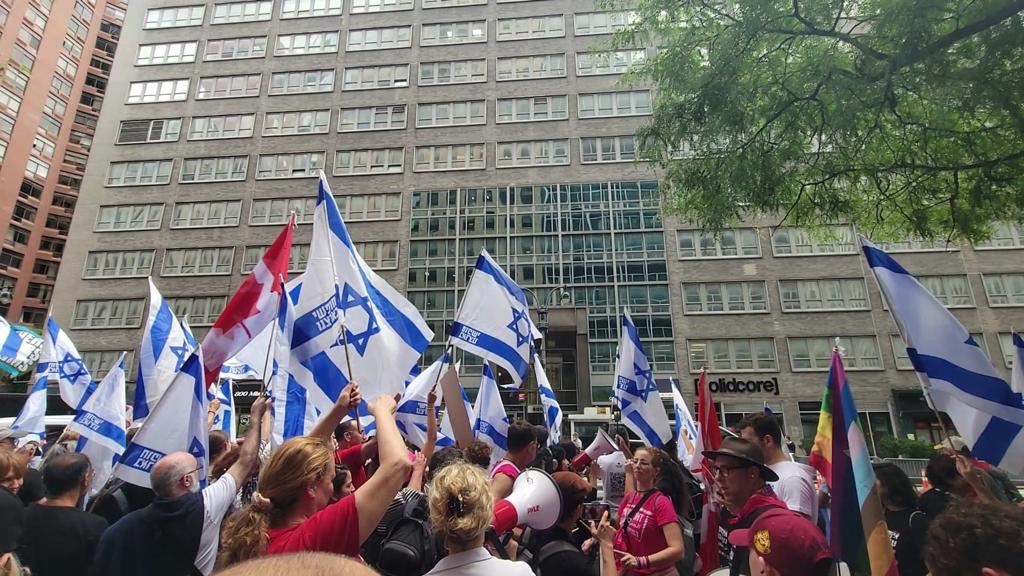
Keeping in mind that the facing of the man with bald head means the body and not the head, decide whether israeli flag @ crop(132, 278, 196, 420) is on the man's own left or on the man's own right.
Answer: on the man's own left

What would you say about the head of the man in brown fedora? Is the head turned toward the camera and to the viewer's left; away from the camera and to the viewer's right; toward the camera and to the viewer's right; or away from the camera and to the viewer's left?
toward the camera and to the viewer's left

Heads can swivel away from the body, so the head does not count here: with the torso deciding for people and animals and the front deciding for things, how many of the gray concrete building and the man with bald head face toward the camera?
1

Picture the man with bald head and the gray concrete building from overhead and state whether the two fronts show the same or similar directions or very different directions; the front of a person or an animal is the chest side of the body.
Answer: very different directions

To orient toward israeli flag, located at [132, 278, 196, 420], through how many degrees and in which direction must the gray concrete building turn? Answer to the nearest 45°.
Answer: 0° — it already faces it

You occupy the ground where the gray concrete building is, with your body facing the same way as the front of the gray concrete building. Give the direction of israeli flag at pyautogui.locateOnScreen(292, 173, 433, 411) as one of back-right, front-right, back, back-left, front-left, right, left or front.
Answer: front

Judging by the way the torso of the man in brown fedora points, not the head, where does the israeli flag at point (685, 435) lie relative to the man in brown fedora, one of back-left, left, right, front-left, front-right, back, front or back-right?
back-right

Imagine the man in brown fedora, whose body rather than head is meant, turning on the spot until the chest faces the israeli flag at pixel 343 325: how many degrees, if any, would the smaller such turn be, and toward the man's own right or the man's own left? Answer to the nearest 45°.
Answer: approximately 45° to the man's own right

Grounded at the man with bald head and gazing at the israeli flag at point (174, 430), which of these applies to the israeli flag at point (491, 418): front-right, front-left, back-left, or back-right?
front-right

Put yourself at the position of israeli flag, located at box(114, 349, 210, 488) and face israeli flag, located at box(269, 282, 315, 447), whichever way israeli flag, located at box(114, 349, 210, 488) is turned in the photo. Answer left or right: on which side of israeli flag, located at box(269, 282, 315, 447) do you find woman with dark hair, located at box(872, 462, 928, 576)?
right

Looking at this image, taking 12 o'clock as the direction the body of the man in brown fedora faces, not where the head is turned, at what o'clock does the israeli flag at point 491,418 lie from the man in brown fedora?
The israeli flag is roughly at 3 o'clock from the man in brown fedora.

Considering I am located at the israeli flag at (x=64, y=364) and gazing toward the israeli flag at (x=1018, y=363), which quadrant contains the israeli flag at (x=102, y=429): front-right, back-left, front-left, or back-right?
front-right

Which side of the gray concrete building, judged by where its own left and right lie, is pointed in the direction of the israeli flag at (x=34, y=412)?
front

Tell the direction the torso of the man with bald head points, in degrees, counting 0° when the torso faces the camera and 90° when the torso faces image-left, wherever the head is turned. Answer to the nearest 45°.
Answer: approximately 225°

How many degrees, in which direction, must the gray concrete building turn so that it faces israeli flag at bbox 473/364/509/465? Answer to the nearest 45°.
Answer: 0° — it already faces it

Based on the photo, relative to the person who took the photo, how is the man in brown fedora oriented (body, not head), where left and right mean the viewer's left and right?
facing the viewer and to the left of the viewer

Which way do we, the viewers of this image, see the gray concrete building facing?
facing the viewer
